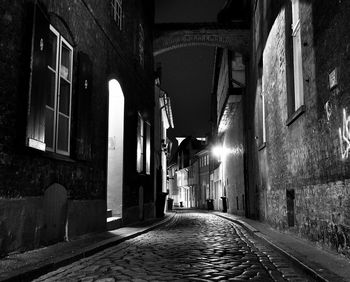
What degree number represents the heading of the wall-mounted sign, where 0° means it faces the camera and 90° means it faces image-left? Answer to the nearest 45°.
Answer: approximately 45°

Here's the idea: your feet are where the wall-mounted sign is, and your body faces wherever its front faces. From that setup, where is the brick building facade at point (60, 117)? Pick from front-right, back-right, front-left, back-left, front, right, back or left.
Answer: front-right

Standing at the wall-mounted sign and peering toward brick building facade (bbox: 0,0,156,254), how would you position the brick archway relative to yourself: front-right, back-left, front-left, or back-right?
front-right

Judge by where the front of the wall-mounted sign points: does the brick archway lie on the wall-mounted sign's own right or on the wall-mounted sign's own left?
on the wall-mounted sign's own right

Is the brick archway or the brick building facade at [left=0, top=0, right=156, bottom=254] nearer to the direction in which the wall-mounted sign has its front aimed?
the brick building facade

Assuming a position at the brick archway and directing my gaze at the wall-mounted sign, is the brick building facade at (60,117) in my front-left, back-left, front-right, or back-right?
front-right
